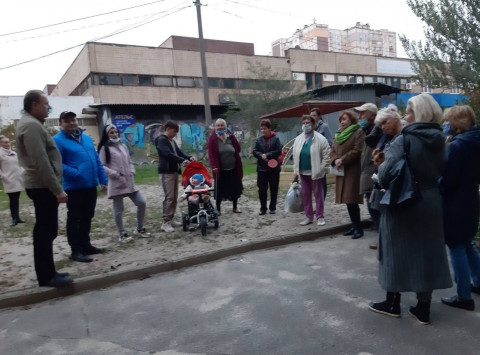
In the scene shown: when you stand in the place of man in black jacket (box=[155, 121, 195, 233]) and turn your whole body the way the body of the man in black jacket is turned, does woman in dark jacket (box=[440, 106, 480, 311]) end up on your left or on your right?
on your right

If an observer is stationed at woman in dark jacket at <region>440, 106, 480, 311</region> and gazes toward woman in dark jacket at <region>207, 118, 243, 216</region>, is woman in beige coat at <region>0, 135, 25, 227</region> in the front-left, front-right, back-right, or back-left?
front-left

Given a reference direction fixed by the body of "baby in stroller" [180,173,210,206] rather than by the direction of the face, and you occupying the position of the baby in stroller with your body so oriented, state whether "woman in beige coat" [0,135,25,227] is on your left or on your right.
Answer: on your right

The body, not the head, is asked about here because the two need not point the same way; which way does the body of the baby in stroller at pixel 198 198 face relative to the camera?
toward the camera

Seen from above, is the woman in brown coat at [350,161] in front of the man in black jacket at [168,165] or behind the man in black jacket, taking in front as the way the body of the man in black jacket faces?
in front

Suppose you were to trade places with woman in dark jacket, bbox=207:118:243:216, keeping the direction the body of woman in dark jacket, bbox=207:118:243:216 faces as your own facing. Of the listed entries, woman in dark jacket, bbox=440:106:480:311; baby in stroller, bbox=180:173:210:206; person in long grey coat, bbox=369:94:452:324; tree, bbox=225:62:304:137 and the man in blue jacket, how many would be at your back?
1

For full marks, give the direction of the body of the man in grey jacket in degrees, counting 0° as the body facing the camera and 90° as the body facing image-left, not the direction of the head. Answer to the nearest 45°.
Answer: approximately 270°

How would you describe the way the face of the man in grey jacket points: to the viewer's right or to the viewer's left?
to the viewer's right

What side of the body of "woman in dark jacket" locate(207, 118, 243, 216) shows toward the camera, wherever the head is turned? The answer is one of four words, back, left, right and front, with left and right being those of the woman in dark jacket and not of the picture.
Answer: front

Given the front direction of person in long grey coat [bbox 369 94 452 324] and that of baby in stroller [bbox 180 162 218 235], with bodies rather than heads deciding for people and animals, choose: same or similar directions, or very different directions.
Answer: very different directions

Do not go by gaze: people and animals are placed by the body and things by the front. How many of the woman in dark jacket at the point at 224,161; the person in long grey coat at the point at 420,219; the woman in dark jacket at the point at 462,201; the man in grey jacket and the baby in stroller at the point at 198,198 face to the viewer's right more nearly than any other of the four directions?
1
